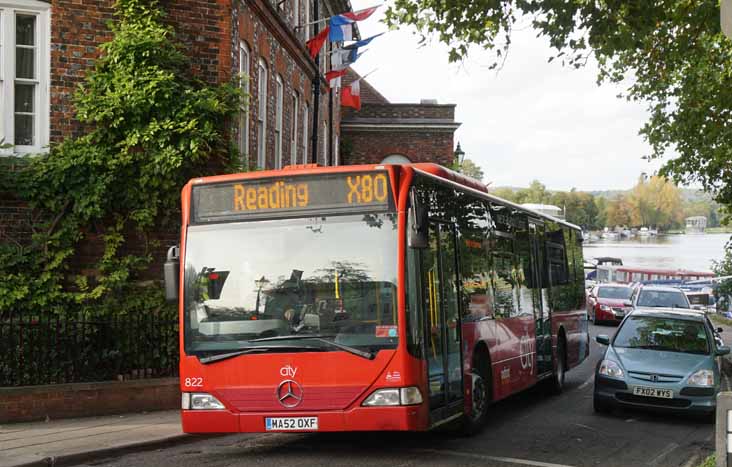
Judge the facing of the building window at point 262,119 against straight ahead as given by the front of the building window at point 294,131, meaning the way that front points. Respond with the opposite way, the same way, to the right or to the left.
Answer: the same way

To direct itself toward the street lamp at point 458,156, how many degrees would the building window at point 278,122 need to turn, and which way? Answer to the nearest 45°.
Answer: approximately 45° to its left

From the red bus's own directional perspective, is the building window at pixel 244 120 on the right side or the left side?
on its right

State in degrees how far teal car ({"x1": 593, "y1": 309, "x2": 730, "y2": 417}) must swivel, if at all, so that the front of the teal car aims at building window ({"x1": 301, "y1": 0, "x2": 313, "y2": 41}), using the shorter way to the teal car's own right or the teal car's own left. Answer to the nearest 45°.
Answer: approximately 135° to the teal car's own right

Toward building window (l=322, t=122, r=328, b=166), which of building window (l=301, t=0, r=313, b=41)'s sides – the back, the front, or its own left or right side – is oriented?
left

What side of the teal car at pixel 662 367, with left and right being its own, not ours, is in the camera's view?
front

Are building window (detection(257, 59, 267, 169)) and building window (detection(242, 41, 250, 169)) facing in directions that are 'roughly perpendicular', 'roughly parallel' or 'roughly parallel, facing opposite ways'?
roughly parallel

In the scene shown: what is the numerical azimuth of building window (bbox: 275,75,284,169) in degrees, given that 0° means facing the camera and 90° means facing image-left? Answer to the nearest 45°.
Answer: approximately 270°

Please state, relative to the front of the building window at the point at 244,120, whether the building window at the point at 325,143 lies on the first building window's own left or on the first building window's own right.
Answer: on the first building window's own left

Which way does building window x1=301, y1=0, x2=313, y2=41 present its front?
to the viewer's right

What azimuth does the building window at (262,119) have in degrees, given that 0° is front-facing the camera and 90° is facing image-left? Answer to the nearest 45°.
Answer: approximately 270°

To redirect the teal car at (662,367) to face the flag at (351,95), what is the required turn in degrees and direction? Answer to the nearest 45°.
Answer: approximately 135° to its right

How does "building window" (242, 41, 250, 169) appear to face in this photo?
to the viewer's right
